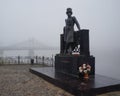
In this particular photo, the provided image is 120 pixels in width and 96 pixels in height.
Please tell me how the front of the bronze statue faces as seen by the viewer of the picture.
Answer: facing the viewer and to the left of the viewer

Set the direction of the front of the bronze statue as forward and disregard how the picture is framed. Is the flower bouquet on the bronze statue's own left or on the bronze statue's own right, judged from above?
on the bronze statue's own left

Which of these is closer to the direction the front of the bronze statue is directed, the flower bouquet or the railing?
the flower bouquet

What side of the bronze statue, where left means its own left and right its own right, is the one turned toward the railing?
right
